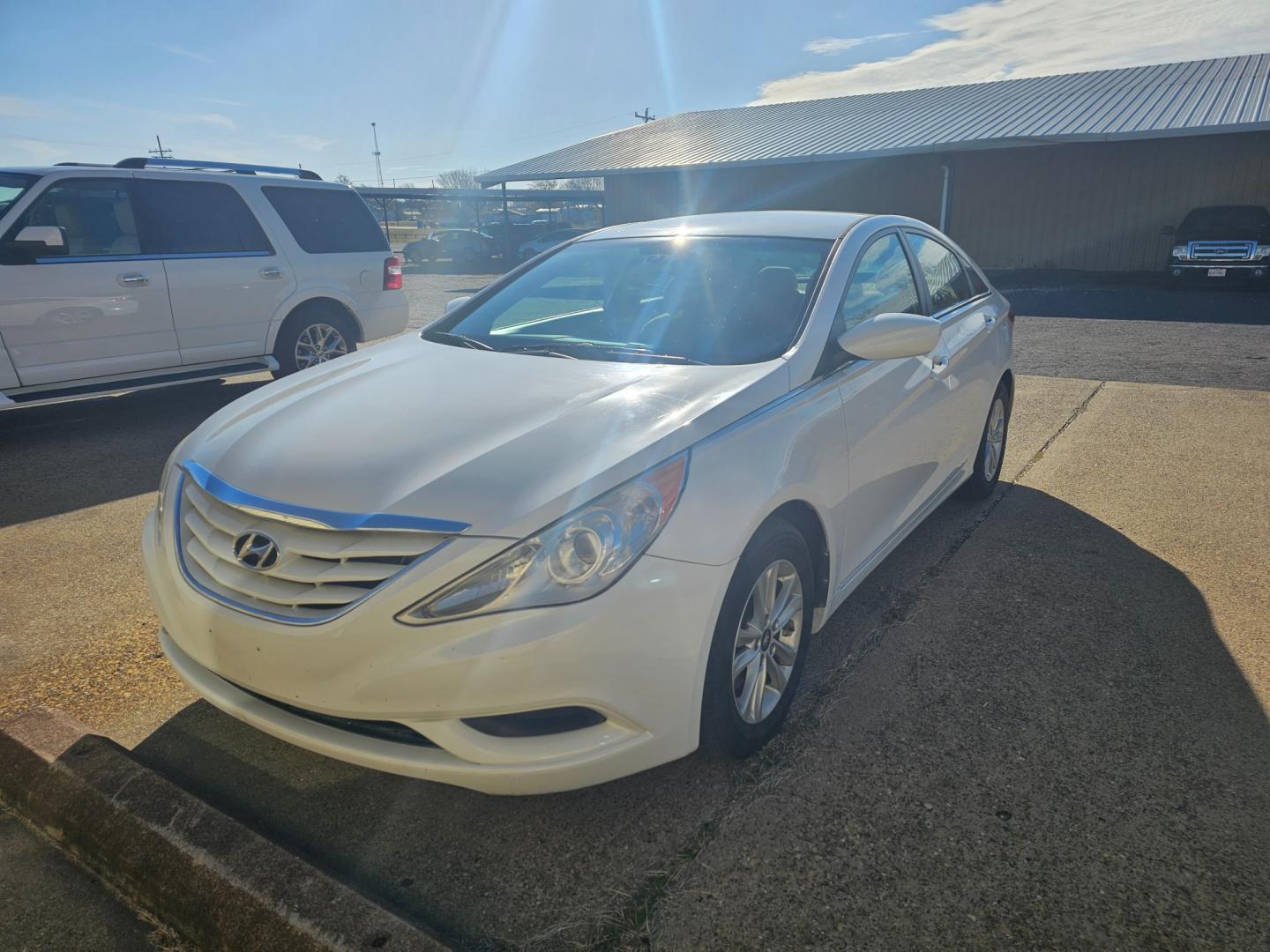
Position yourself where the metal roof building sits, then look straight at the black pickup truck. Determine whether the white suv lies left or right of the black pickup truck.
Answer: right

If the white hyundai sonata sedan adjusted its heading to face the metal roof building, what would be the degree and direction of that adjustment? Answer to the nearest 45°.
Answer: approximately 180°

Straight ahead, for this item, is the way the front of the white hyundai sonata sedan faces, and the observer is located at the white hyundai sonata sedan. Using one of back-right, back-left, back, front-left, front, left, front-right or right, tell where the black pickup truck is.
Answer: back

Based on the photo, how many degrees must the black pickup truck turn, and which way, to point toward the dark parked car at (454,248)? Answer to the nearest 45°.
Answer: approximately 90° to its right

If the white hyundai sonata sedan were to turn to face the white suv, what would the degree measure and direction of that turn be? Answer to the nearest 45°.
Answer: approximately 90° to its right

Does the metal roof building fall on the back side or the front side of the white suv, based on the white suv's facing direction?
on the back side

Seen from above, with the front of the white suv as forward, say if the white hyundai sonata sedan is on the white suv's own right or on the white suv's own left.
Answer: on the white suv's own left
